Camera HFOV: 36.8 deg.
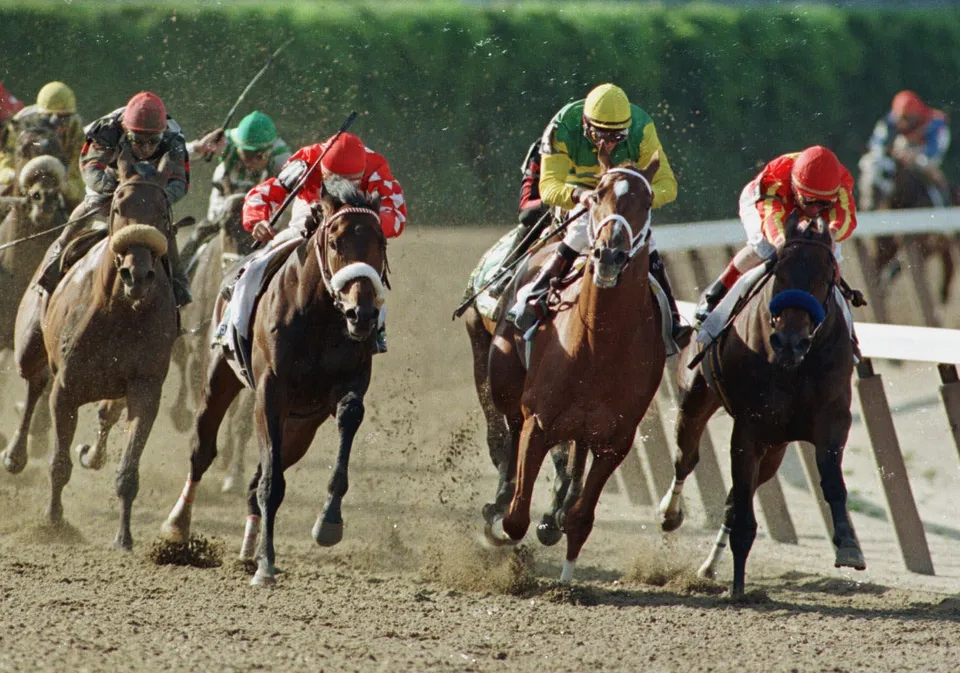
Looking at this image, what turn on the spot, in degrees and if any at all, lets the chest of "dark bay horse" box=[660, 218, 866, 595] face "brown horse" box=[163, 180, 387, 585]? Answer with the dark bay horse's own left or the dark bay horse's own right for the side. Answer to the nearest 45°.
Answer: approximately 135° to the dark bay horse's own right

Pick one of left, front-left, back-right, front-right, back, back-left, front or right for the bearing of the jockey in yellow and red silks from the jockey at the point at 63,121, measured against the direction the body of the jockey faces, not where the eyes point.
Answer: front-left

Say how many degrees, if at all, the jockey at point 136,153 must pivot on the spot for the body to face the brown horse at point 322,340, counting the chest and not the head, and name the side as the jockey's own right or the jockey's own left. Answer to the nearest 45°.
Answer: approximately 45° to the jockey's own left

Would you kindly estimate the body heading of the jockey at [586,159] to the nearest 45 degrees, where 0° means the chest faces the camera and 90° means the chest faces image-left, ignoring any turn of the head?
approximately 0°

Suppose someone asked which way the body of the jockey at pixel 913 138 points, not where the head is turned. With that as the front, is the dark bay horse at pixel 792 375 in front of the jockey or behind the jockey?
in front

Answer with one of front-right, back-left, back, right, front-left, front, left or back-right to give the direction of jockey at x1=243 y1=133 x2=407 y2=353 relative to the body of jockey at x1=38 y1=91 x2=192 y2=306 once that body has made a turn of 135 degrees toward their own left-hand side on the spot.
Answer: right

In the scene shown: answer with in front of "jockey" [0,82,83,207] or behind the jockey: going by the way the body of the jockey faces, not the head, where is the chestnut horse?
in front

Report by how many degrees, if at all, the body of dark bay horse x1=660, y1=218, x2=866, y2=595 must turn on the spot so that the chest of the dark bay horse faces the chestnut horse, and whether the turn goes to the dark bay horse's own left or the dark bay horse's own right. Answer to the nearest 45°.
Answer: approximately 135° to the dark bay horse's own right

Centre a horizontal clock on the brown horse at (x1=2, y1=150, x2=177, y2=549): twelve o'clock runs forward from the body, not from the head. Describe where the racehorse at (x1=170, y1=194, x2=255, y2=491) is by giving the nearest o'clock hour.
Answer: The racehorse is roughly at 8 o'clock from the brown horse.

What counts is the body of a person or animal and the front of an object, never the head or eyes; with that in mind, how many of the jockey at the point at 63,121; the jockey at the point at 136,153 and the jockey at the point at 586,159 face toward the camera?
3

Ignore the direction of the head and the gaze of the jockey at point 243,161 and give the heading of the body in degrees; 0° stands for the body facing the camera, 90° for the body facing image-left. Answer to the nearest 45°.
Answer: approximately 315°

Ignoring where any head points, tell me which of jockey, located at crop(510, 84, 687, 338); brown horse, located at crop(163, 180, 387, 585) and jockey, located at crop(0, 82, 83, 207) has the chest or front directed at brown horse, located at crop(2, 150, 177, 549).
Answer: jockey, located at crop(0, 82, 83, 207)
